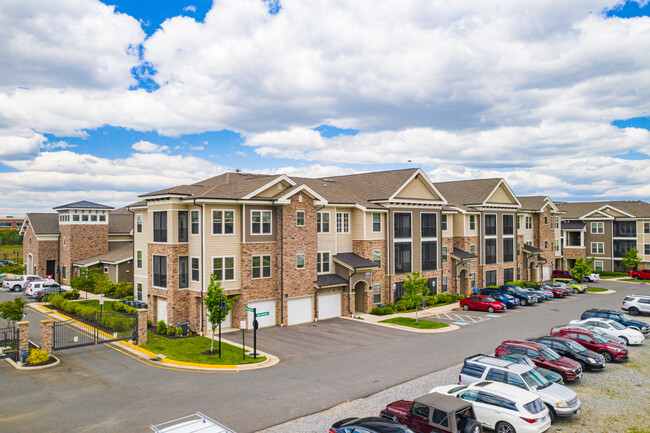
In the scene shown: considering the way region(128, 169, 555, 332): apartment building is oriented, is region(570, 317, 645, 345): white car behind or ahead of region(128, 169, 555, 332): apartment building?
ahead

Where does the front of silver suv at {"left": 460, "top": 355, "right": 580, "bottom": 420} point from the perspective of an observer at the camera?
facing the viewer and to the right of the viewer

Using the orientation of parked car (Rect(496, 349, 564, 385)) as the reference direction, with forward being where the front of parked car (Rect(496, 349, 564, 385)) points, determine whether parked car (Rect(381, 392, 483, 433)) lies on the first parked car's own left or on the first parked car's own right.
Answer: on the first parked car's own right

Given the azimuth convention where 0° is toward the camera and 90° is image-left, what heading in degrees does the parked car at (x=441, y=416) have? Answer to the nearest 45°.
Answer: approximately 135°

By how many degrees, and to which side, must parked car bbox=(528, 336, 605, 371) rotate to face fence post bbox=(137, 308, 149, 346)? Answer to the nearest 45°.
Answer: approximately 135° to its right
